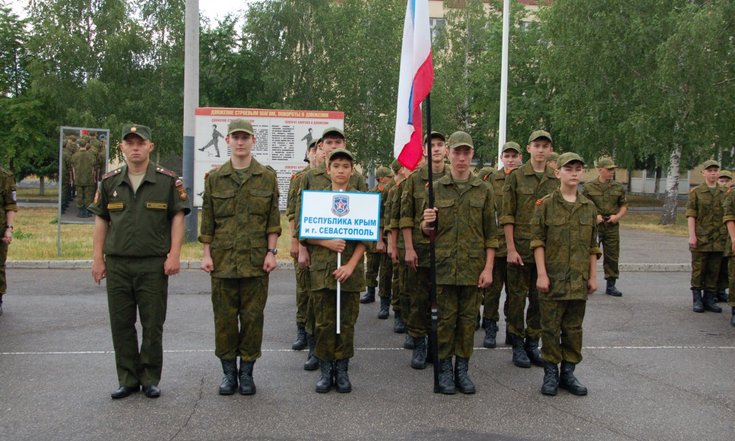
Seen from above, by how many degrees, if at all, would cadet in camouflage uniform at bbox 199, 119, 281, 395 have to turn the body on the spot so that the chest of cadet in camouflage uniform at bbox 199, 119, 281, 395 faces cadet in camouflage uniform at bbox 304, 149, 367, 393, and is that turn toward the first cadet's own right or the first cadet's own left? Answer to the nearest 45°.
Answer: approximately 90° to the first cadet's own left

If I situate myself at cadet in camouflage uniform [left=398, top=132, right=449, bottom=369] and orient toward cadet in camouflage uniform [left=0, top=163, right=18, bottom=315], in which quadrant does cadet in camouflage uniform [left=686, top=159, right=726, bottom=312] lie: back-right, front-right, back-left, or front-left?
back-right

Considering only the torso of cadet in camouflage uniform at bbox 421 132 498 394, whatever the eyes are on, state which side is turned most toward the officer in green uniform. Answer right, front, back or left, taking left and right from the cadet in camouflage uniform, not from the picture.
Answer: right

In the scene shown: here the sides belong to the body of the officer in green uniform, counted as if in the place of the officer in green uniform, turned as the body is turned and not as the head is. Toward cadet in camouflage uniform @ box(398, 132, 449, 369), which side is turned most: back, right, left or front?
left

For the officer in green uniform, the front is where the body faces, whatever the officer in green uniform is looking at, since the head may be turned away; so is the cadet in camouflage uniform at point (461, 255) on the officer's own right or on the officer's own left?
on the officer's own left

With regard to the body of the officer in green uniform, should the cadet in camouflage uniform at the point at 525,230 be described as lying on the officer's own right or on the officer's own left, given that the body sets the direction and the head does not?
on the officer's own left

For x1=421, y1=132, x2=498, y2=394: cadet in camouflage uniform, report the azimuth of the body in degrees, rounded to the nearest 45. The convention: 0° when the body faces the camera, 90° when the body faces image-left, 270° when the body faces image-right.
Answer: approximately 0°

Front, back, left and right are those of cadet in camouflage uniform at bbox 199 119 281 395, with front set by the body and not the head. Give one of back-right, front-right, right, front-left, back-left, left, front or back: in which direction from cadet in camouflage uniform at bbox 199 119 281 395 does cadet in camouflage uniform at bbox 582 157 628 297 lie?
back-left
